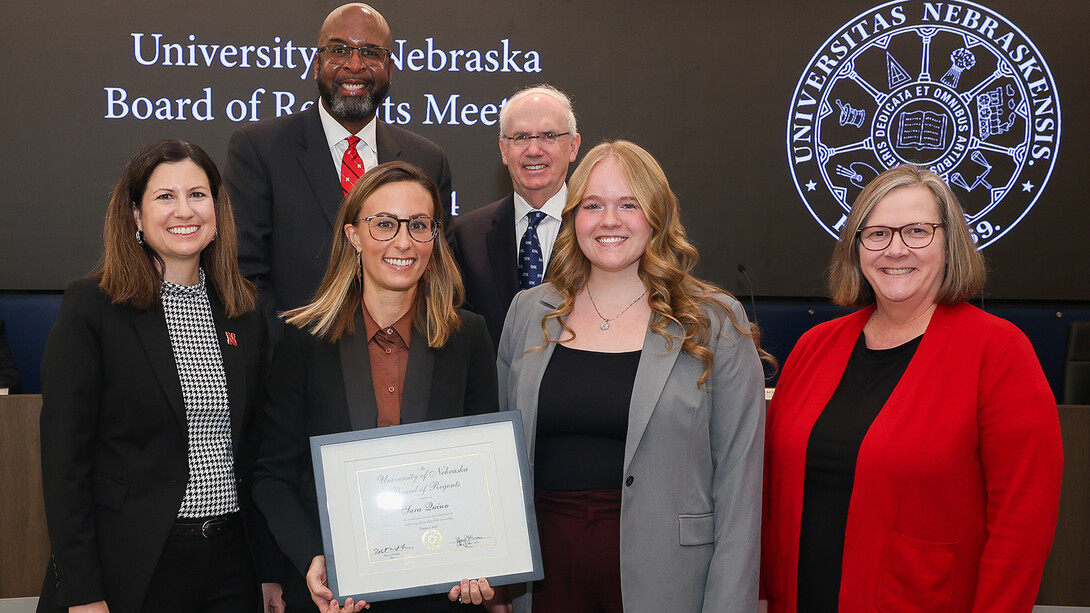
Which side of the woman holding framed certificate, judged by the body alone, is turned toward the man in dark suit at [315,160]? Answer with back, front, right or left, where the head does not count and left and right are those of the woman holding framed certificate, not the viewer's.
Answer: back

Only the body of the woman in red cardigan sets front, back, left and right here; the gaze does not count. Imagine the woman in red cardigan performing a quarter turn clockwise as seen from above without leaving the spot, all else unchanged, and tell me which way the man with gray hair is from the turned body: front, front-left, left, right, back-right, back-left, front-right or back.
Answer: front

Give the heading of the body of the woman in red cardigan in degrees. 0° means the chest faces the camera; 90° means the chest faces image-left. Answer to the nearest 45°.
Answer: approximately 45°

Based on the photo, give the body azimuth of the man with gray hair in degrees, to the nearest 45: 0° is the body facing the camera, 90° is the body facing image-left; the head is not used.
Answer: approximately 0°

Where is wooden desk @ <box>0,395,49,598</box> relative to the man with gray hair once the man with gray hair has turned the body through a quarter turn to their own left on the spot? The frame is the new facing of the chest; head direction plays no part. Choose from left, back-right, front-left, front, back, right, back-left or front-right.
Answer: back

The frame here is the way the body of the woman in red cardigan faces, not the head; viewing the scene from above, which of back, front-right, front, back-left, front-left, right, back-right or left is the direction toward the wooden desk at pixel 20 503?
front-right

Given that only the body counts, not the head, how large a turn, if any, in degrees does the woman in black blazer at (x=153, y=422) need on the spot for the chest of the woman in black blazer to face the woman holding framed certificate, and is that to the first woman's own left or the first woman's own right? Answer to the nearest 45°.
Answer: approximately 45° to the first woman's own left

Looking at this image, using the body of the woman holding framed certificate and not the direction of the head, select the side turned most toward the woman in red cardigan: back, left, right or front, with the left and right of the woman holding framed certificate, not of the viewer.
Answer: left

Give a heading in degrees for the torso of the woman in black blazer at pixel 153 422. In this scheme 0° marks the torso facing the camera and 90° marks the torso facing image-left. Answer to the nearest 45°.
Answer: approximately 315°

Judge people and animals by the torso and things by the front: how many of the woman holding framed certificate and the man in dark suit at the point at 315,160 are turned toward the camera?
2
